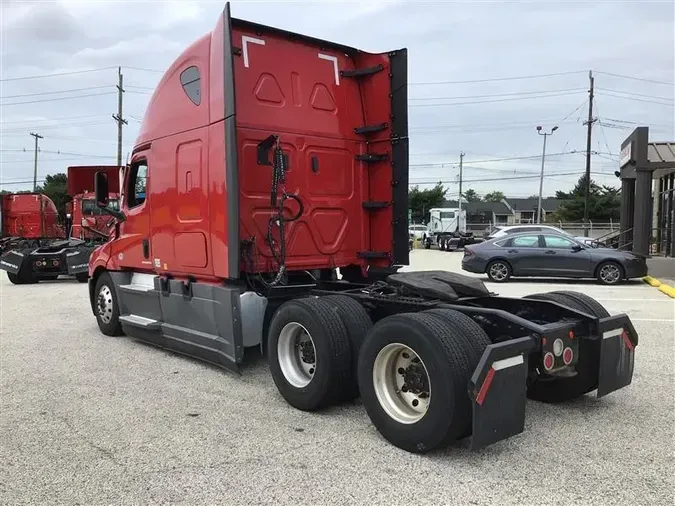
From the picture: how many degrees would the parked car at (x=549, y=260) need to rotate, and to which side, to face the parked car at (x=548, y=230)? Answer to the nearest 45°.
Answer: approximately 90° to its left

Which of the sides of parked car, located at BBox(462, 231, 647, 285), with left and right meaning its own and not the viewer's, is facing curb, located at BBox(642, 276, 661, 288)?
front

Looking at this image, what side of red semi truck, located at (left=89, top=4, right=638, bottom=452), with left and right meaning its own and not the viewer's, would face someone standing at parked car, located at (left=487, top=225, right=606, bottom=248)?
right

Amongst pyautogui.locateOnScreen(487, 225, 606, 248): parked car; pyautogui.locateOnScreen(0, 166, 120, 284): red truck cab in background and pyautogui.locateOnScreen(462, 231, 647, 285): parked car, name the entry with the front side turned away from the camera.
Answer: the red truck cab in background

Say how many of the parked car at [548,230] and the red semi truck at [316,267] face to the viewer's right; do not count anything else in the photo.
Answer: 1

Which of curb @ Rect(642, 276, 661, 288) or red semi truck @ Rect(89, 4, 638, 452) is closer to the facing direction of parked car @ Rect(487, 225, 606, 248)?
the curb

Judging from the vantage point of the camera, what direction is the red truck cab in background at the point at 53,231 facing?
facing away from the viewer

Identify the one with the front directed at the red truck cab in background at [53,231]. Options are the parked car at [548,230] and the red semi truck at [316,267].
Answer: the red semi truck

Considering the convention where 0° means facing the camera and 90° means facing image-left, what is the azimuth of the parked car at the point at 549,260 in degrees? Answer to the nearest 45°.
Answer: approximately 270°

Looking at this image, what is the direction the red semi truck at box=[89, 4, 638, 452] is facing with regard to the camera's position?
facing away from the viewer and to the left of the viewer

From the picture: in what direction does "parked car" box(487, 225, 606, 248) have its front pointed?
to the viewer's right

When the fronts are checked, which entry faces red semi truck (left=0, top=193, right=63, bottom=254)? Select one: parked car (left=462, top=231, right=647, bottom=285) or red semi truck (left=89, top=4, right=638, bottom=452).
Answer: red semi truck (left=89, top=4, right=638, bottom=452)

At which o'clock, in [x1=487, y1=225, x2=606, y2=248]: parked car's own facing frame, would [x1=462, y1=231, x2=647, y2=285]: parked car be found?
[x1=462, y1=231, x2=647, y2=285]: parked car is roughly at 3 o'clock from [x1=487, y1=225, x2=606, y2=248]: parked car.

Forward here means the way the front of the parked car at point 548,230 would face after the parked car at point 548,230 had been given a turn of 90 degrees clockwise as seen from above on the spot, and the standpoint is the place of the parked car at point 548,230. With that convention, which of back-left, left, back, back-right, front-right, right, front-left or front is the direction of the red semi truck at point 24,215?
right
